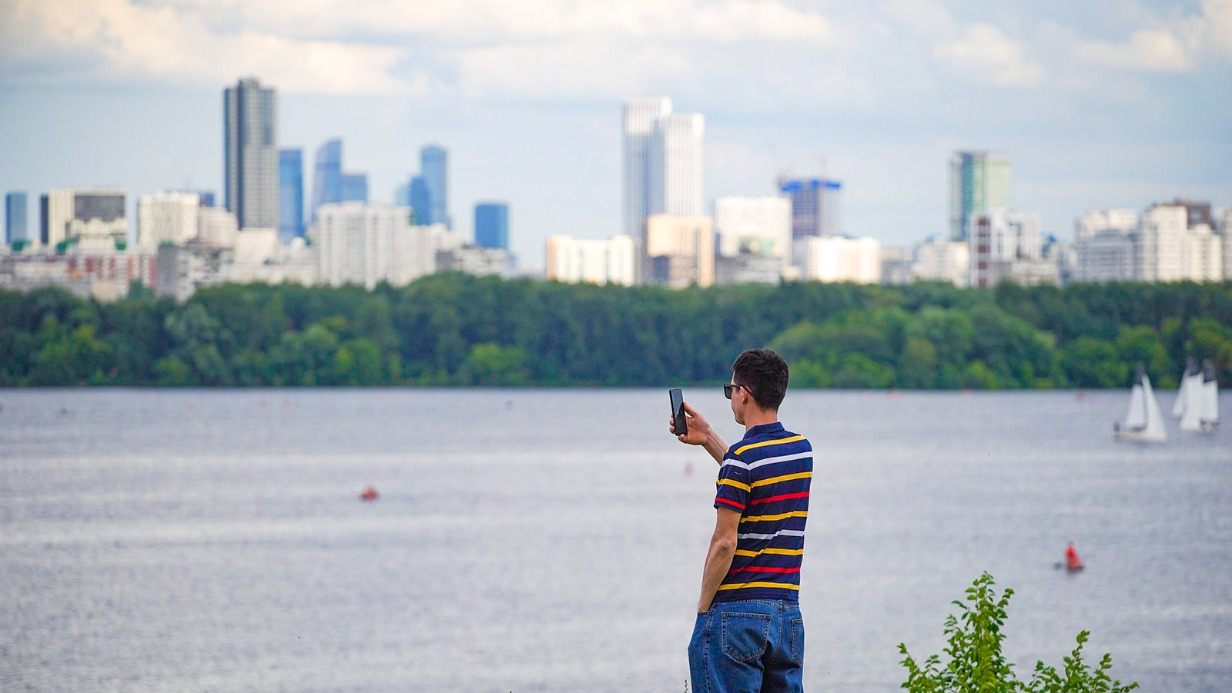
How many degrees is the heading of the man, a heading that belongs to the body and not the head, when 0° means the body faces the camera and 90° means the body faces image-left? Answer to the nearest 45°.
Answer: approximately 135°

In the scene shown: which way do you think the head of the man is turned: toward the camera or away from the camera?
away from the camera

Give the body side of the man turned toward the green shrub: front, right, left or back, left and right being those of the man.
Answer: right
